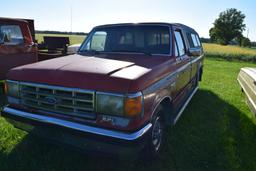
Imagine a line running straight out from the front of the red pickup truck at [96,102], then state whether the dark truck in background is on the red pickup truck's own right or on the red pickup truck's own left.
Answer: on the red pickup truck's own right

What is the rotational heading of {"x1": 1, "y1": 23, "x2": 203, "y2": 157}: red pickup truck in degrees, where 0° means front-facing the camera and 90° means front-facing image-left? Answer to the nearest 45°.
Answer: approximately 45°
